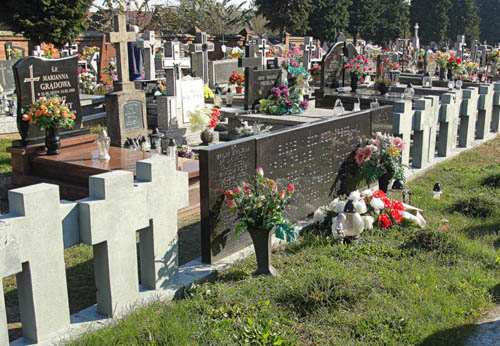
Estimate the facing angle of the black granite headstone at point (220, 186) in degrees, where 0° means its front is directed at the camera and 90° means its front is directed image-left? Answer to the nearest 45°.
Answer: approximately 315°

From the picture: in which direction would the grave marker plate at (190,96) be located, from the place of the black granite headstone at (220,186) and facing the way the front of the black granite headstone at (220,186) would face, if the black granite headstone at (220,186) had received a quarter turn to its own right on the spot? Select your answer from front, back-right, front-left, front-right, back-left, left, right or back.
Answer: back-right

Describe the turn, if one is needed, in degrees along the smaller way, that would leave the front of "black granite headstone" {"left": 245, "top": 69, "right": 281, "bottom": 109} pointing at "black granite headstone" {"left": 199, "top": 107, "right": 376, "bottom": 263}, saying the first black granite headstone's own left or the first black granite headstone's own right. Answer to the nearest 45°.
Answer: approximately 45° to the first black granite headstone's own right

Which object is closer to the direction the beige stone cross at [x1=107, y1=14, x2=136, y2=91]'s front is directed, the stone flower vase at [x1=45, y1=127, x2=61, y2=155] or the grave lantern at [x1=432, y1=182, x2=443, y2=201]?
the grave lantern

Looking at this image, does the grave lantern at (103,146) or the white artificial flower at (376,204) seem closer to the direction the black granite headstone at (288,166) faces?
the white artificial flower

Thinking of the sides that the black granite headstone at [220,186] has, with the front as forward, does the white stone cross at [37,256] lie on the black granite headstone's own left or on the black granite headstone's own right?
on the black granite headstone's own right

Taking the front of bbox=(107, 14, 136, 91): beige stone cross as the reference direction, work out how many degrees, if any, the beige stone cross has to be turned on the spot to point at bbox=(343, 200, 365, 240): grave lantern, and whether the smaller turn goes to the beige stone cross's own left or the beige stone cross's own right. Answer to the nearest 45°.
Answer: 0° — it already faces it

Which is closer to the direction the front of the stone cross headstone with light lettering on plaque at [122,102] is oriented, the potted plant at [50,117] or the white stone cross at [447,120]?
the white stone cross

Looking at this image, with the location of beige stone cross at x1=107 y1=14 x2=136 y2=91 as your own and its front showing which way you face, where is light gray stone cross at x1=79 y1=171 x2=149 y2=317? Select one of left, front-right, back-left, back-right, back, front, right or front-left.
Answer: front-right
